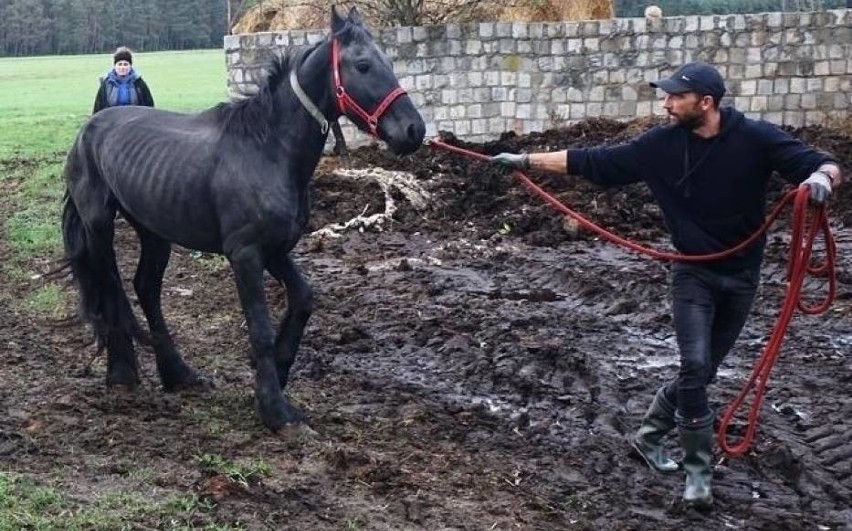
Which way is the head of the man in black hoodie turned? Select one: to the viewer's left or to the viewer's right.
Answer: to the viewer's left

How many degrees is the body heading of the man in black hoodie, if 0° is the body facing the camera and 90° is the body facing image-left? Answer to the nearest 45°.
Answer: approximately 45°

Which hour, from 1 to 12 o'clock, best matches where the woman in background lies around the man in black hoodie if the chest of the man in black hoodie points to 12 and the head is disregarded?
The woman in background is roughly at 3 o'clock from the man in black hoodie.

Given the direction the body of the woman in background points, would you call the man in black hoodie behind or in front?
in front

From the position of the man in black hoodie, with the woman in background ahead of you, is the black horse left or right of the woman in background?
left

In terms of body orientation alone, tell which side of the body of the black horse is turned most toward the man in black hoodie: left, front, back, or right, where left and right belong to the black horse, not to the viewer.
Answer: front

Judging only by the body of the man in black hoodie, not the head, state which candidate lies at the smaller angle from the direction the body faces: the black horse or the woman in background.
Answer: the black horse

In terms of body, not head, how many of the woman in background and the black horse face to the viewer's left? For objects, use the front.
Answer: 0

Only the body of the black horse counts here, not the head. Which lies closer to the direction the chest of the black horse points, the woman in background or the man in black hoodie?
the man in black hoodie

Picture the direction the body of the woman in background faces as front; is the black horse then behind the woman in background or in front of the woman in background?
in front

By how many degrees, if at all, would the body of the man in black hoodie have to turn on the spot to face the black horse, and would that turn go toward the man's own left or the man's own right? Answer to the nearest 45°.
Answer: approximately 45° to the man's own right
